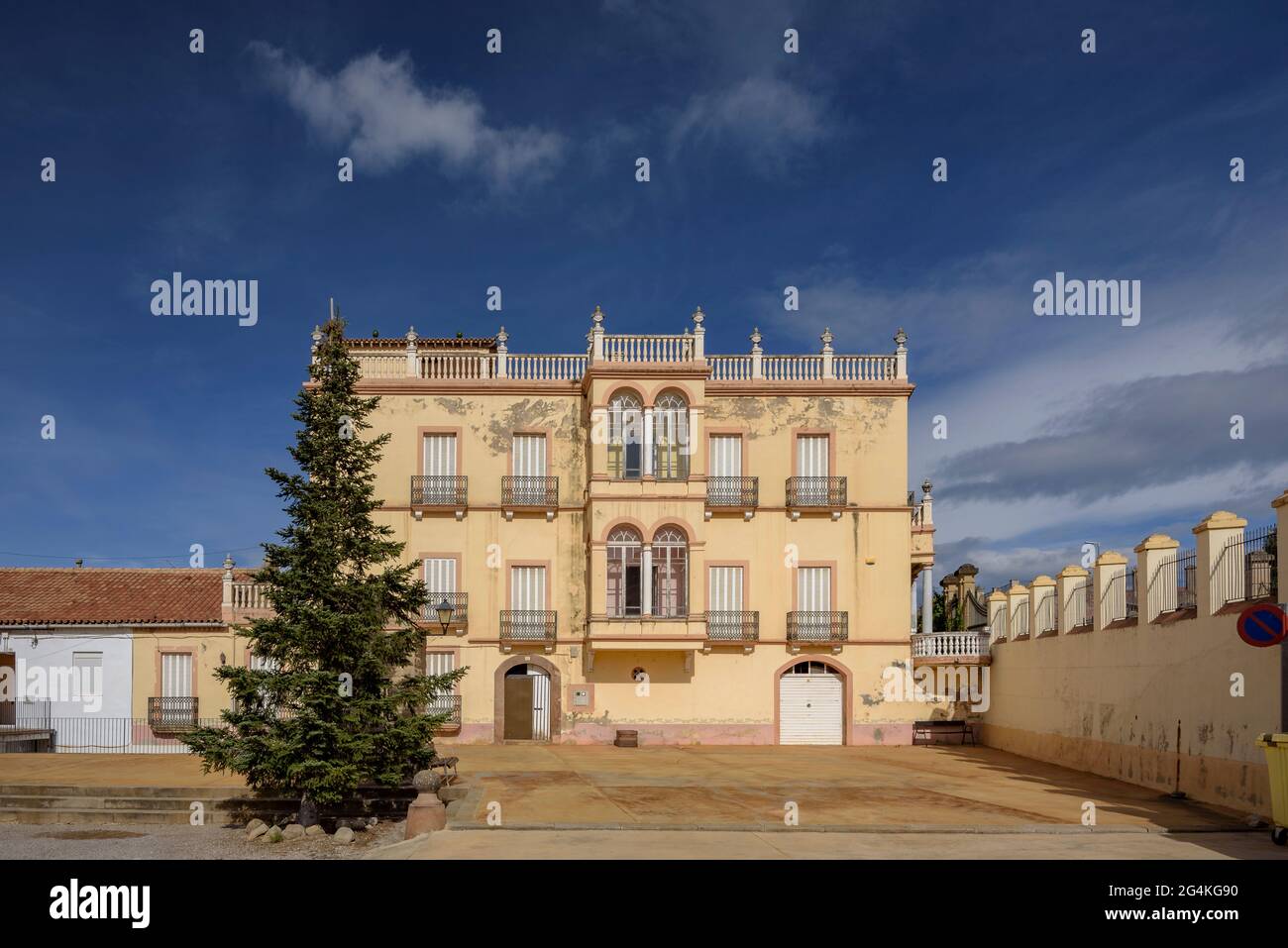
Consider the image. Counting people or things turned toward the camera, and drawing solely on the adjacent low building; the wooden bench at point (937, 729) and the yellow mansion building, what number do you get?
3

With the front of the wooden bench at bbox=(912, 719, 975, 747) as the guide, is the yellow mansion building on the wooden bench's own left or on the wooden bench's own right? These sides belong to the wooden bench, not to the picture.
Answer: on the wooden bench's own right

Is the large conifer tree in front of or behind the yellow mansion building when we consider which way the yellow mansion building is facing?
in front

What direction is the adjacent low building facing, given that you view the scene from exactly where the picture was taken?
facing the viewer

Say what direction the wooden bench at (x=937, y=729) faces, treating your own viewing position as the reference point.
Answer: facing the viewer

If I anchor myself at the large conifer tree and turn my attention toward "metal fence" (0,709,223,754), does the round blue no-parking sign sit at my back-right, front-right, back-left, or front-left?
back-right

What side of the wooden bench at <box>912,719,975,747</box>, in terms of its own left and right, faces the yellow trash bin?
front
